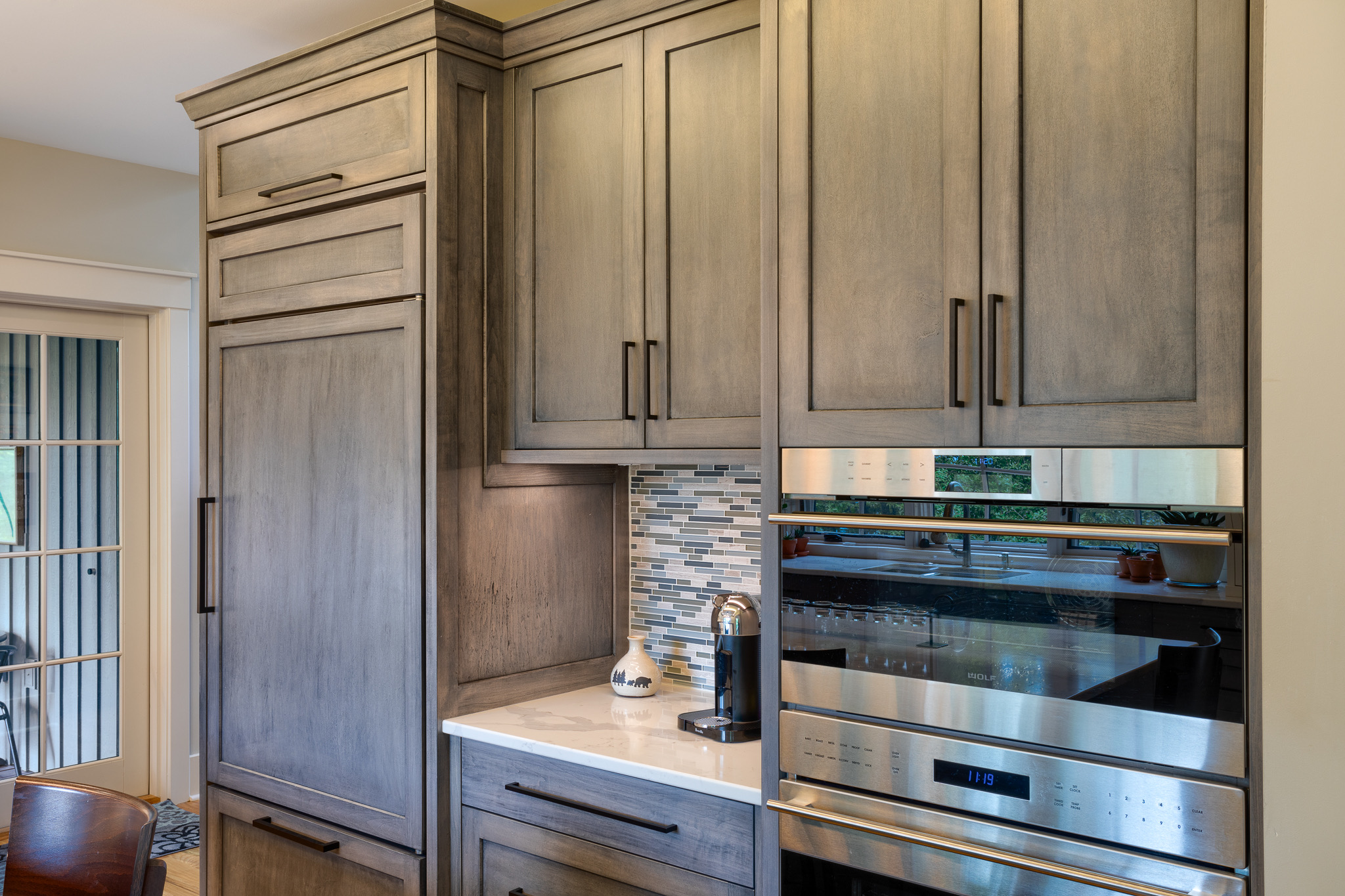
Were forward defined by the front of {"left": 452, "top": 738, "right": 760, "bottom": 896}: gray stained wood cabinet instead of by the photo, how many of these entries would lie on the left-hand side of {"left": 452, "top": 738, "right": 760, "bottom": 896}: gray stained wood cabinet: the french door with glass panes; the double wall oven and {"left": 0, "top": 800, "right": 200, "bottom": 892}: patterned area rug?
1

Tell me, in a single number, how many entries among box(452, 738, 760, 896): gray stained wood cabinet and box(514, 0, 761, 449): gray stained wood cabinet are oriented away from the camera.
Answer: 0

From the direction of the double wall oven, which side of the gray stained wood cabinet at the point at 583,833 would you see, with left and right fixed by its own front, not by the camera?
left

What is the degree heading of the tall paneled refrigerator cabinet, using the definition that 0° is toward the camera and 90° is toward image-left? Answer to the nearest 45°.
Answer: approximately 45°

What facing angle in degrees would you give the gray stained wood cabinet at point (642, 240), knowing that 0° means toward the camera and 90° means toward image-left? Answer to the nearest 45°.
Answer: approximately 45°

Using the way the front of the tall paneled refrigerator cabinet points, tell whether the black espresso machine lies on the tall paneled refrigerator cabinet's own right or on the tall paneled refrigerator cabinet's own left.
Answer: on the tall paneled refrigerator cabinet's own left

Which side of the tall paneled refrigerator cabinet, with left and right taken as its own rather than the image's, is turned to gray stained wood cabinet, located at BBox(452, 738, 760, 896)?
left

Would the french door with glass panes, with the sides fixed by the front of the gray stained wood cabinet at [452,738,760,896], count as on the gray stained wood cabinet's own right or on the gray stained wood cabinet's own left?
on the gray stained wood cabinet's own right

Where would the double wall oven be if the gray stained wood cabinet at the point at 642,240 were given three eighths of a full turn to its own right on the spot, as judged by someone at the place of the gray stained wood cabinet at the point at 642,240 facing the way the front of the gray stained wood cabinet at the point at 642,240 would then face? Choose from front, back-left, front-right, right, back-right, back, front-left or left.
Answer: back-right

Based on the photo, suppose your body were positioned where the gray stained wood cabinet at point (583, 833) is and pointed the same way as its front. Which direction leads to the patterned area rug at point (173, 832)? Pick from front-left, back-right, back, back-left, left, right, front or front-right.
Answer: right

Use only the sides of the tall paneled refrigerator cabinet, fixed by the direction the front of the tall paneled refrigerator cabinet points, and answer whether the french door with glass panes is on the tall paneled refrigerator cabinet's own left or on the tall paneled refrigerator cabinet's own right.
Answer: on the tall paneled refrigerator cabinet's own right

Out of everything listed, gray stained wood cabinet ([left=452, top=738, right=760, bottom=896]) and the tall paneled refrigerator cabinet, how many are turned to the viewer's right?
0
